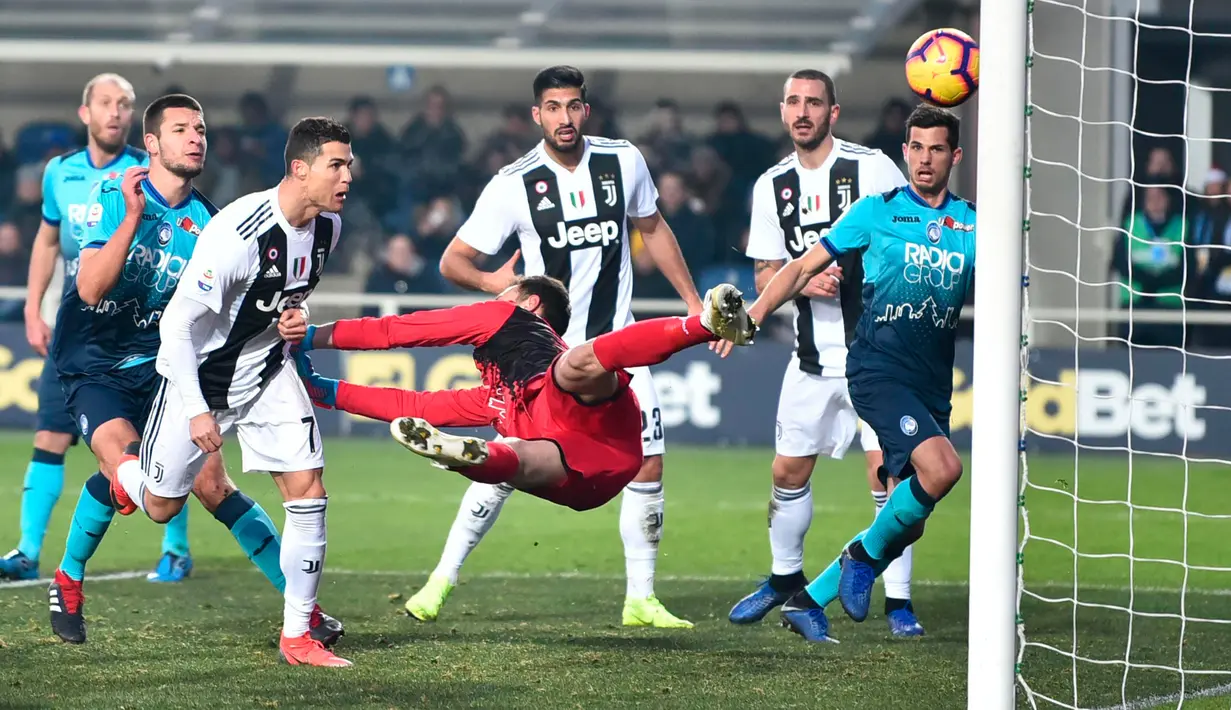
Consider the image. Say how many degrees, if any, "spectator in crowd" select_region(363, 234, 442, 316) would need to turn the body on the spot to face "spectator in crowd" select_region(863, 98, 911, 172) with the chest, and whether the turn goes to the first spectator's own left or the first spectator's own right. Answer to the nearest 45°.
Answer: approximately 90° to the first spectator's own left

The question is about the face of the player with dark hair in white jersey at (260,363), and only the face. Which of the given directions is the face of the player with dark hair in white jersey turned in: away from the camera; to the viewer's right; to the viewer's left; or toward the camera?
to the viewer's right

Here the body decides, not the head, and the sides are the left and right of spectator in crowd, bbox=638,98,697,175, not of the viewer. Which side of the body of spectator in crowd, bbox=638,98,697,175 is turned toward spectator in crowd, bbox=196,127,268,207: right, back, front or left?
right

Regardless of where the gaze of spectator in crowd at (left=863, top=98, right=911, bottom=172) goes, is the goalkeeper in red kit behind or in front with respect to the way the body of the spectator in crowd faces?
in front

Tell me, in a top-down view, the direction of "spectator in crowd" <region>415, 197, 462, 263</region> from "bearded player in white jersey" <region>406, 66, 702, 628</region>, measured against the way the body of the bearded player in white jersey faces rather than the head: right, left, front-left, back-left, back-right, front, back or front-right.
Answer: back

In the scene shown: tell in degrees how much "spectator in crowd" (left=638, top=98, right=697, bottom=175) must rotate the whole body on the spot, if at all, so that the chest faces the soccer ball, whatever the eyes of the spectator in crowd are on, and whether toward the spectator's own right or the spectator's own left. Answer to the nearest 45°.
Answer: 0° — they already face it

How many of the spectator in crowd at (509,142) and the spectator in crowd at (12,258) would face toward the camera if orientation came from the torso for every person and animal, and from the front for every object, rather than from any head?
2

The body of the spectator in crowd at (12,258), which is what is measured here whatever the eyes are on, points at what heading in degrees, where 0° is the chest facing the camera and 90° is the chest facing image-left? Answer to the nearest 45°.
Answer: approximately 0°

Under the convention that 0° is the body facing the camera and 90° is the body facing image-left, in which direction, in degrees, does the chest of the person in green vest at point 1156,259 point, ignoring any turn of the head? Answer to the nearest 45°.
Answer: approximately 0°

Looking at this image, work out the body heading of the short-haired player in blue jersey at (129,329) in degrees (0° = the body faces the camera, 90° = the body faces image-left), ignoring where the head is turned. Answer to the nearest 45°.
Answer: approximately 315°

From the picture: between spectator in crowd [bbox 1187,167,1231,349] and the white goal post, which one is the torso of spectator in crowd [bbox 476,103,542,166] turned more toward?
the white goal post
